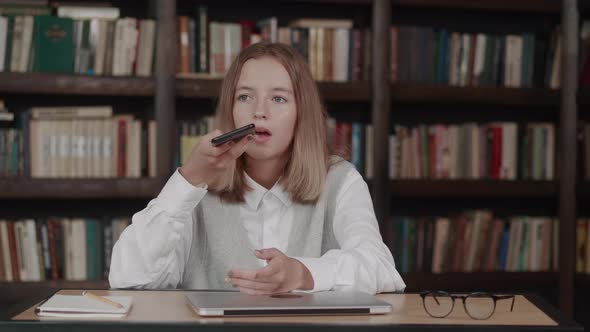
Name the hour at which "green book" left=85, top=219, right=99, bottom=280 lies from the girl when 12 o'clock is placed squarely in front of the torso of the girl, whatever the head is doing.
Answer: The green book is roughly at 5 o'clock from the girl.

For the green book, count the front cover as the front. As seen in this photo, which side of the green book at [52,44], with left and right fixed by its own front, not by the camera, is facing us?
front

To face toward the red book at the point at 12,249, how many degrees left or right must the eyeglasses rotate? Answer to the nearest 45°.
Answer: approximately 90° to its right

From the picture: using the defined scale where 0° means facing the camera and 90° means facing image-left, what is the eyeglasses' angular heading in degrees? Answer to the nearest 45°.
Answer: approximately 45°

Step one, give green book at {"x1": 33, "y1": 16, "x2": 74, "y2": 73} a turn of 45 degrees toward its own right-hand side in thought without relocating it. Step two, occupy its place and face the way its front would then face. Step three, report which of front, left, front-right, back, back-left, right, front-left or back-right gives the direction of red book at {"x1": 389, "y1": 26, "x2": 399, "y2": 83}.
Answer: back-left

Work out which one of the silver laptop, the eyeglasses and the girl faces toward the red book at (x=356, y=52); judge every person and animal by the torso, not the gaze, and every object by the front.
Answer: the silver laptop

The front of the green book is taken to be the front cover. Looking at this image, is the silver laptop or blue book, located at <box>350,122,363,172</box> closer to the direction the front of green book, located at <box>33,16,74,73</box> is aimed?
the silver laptop

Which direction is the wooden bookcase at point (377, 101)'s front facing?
toward the camera

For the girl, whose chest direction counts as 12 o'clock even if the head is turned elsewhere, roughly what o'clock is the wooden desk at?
The wooden desk is roughly at 12 o'clock from the girl.

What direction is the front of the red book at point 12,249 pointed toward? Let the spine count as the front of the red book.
toward the camera

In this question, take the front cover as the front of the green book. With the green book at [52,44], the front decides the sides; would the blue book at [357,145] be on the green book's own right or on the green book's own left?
on the green book's own left

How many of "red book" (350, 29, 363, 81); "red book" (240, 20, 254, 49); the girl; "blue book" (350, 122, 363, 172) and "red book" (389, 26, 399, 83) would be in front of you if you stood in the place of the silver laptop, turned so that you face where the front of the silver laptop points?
5

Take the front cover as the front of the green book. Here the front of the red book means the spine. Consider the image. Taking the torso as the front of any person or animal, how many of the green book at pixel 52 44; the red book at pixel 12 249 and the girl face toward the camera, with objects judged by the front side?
3

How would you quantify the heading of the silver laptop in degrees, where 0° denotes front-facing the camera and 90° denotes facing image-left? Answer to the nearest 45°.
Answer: approximately 180°

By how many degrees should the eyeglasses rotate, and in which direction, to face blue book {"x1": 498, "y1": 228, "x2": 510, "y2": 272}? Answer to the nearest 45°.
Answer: approximately 135° to its right

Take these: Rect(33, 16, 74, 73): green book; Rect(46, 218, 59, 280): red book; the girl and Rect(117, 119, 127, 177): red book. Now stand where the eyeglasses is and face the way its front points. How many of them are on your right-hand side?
4
